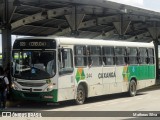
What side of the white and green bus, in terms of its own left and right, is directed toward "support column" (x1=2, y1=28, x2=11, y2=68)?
right
